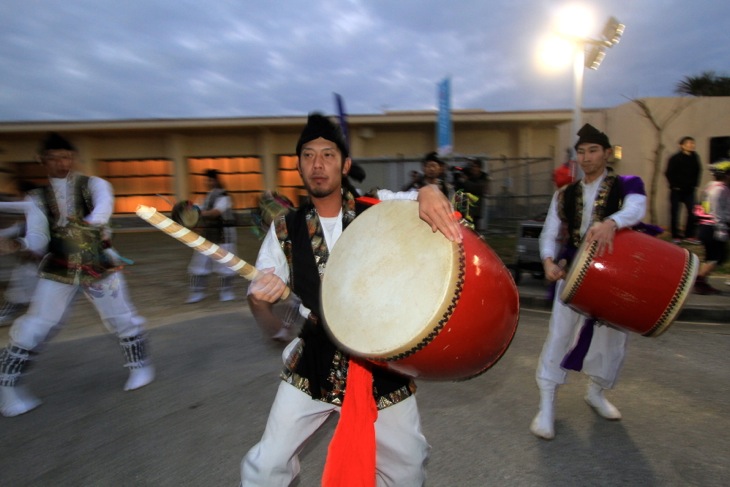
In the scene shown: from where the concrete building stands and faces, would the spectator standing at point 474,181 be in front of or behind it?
in front

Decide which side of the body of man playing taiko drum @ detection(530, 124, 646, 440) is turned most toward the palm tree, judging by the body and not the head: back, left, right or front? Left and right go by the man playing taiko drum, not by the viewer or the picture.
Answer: back

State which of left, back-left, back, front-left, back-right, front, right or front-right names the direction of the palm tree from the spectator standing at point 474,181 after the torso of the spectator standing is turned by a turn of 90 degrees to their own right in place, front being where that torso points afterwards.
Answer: right

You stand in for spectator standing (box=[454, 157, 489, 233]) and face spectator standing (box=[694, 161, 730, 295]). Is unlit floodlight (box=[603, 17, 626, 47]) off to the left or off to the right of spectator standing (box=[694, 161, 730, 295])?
left

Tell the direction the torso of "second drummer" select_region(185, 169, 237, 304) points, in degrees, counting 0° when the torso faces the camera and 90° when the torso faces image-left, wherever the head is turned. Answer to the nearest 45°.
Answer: approximately 45°

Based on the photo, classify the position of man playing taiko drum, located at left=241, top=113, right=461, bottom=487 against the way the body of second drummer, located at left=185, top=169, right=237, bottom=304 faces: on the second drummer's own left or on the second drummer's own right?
on the second drummer's own left

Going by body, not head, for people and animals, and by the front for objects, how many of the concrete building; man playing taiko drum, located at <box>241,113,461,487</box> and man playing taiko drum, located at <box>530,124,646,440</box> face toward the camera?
3

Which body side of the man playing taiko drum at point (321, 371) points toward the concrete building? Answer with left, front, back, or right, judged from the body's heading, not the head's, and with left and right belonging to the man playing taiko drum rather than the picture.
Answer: back

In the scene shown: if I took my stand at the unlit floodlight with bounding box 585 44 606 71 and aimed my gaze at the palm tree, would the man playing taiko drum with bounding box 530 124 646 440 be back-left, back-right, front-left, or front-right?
back-right

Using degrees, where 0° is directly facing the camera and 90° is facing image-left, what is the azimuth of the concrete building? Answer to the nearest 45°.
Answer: approximately 0°

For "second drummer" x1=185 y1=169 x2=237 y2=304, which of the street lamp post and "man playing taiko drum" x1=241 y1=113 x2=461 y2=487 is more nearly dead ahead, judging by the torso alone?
the man playing taiko drum

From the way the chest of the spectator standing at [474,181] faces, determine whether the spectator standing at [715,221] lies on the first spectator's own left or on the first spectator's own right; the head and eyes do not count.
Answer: on the first spectator's own left

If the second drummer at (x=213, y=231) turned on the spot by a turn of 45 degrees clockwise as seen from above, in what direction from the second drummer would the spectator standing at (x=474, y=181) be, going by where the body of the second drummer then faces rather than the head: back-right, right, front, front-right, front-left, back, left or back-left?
back

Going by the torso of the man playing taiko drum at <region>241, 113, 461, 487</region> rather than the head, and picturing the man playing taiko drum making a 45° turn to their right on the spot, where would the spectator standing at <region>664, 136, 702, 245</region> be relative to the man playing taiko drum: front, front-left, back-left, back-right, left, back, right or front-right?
back

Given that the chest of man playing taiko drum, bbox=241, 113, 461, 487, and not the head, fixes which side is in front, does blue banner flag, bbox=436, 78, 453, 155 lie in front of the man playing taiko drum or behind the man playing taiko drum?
behind
